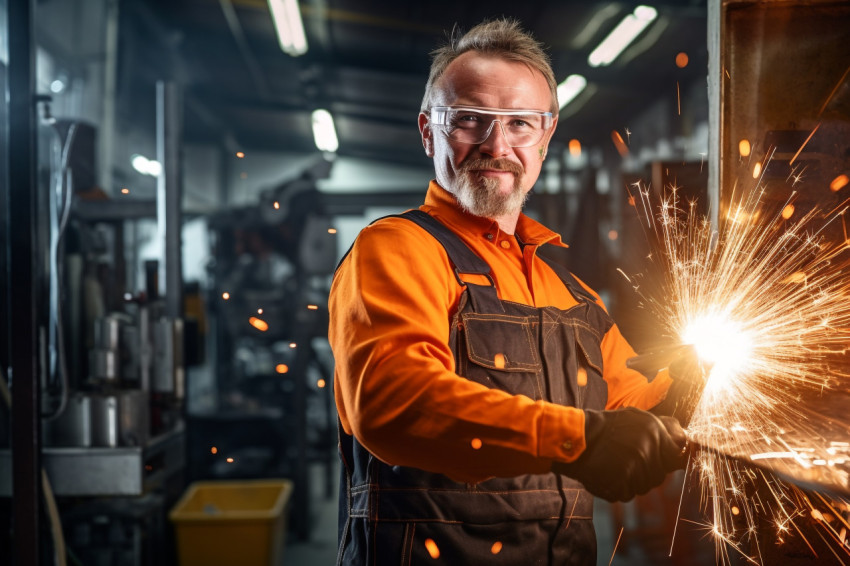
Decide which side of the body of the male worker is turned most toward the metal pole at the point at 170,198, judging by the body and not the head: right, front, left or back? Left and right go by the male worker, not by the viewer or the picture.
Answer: back

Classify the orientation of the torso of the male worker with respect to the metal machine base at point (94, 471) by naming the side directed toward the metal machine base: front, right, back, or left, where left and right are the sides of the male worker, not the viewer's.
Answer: back

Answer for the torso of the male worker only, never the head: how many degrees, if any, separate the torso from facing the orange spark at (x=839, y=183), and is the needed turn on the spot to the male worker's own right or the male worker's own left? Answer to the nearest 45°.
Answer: approximately 45° to the male worker's own left

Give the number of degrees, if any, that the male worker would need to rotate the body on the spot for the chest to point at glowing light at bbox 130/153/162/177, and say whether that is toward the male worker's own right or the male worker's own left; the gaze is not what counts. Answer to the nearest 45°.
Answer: approximately 180°

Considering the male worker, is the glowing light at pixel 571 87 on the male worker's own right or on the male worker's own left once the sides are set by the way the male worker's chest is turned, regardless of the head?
on the male worker's own left

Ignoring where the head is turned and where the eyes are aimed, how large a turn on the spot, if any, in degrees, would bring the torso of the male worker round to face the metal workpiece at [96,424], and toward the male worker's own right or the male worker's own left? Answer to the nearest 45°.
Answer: approximately 180°

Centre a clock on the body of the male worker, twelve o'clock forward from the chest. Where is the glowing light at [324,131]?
The glowing light is roughly at 7 o'clock from the male worker.

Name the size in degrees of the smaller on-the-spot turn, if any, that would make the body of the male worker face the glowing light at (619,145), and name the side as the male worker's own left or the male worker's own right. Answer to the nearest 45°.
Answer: approximately 135° to the male worker's own left

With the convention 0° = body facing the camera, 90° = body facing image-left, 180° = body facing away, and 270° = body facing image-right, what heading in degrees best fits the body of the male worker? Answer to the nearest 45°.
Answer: approximately 315°
